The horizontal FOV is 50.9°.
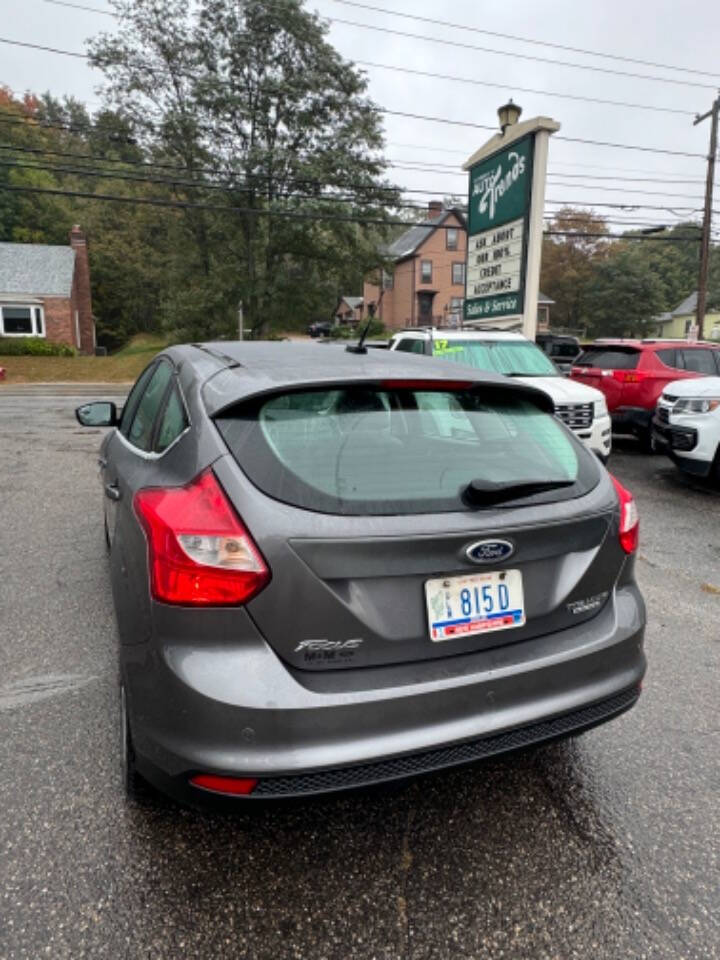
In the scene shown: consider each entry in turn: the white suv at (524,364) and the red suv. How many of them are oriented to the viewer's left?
0

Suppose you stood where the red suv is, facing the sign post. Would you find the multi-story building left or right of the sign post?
right

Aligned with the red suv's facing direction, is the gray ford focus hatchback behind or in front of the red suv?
behind

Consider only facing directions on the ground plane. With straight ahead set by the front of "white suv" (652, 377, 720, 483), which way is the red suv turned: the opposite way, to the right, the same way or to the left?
the opposite way

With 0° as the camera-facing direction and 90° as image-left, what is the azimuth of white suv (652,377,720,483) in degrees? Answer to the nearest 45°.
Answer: approximately 45°

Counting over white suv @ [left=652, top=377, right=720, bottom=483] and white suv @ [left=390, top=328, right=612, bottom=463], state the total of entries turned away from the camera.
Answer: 0

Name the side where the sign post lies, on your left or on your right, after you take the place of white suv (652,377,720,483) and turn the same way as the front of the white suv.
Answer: on your right

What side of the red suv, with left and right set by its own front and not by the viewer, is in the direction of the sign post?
left

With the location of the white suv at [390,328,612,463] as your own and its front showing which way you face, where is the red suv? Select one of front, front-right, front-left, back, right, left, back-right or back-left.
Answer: left

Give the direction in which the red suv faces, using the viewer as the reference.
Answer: facing away from the viewer and to the right of the viewer
